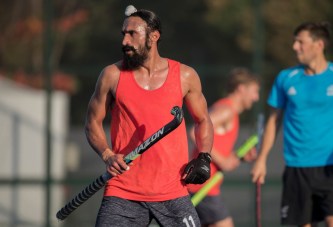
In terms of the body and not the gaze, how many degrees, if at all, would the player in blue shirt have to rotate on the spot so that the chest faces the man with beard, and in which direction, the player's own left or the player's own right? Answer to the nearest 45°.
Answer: approximately 45° to the player's own right

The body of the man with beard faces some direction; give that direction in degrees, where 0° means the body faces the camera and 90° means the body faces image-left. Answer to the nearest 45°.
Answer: approximately 0°

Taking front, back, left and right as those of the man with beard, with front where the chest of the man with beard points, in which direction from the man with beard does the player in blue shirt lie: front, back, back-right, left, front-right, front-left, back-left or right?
back-left

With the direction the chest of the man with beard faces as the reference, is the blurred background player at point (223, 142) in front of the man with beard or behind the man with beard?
behind
